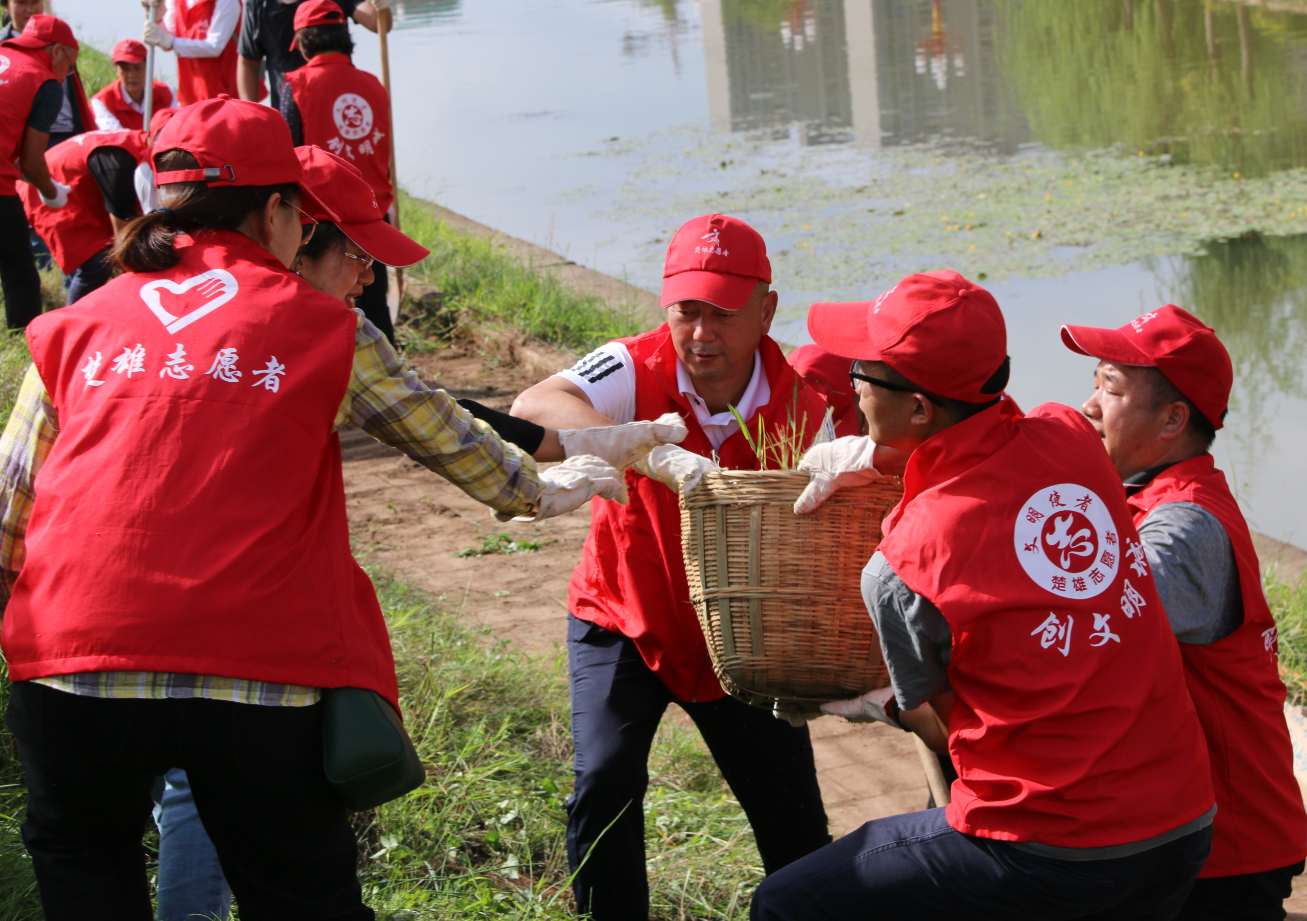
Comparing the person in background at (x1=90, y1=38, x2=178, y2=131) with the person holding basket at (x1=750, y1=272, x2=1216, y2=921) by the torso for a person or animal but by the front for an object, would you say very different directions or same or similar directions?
very different directions

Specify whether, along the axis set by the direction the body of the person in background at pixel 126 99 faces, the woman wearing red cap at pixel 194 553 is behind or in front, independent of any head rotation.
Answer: in front

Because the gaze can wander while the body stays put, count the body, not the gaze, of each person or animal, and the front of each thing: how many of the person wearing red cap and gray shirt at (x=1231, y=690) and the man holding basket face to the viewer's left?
1

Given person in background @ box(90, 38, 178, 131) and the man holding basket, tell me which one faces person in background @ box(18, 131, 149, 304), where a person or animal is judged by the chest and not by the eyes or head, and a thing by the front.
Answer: person in background @ box(90, 38, 178, 131)

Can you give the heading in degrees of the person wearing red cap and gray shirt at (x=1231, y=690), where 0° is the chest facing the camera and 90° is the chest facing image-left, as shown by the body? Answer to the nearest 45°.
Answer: approximately 90°

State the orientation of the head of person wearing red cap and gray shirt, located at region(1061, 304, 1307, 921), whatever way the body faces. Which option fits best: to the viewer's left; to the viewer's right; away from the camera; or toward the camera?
to the viewer's left

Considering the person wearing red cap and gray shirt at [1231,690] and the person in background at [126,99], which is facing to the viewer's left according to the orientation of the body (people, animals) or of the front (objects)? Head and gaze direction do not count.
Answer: the person wearing red cap and gray shirt

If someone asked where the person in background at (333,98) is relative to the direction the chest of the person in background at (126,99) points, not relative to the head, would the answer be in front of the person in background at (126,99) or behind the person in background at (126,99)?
in front
